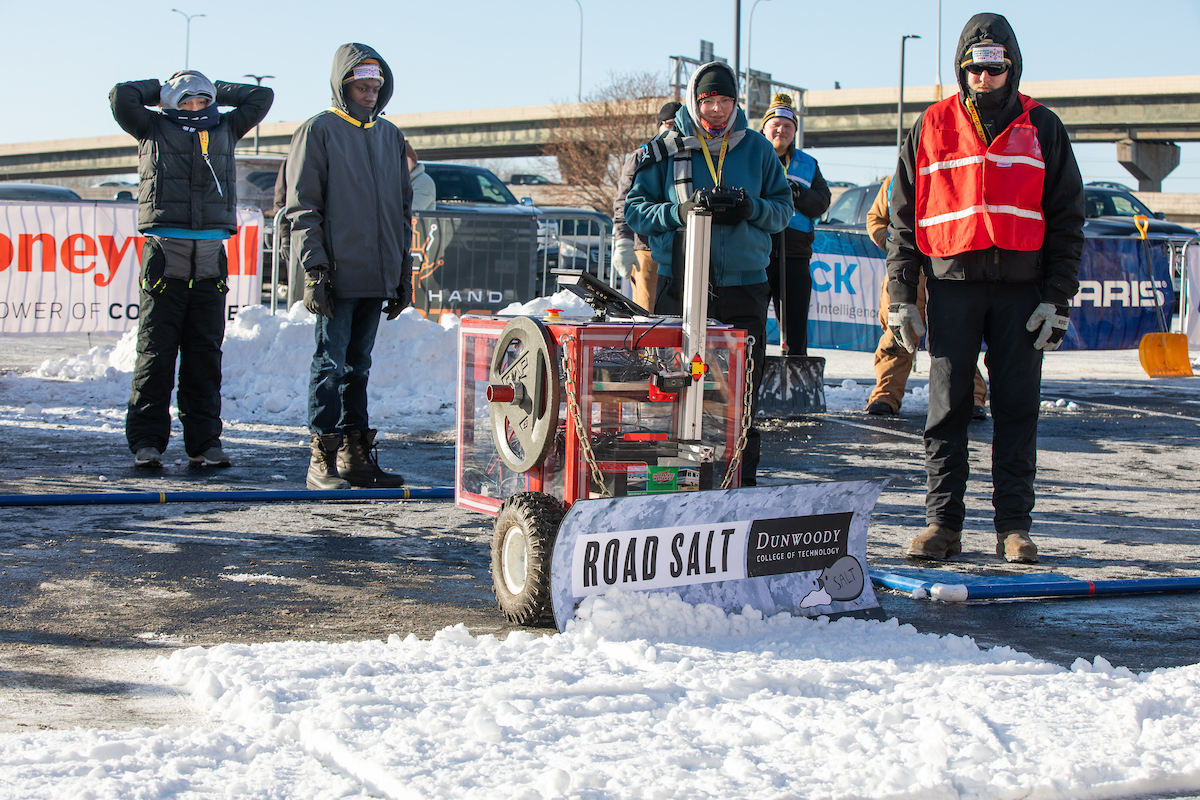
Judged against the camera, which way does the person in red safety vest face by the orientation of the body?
toward the camera

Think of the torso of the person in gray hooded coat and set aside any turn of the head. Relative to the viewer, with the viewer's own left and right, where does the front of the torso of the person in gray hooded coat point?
facing the viewer and to the right of the viewer

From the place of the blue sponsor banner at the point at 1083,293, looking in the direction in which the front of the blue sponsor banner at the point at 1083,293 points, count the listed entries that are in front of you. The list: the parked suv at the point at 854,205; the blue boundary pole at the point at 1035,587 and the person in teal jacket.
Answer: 2

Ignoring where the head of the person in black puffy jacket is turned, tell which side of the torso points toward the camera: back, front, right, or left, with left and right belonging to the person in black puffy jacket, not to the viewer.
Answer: front

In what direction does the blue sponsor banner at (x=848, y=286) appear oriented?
toward the camera

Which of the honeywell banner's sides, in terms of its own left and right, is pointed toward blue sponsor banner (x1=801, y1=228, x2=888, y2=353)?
left

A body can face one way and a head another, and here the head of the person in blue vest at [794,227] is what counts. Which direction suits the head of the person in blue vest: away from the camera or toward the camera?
toward the camera

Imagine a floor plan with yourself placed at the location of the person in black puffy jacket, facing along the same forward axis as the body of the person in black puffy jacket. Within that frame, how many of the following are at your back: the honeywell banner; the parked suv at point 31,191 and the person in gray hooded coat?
2

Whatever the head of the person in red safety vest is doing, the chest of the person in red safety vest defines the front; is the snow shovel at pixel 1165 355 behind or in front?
behind

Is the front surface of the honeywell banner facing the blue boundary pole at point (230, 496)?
yes

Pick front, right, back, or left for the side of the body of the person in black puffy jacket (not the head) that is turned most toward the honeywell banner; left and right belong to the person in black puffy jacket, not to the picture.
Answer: back

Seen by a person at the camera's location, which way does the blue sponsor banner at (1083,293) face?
facing the viewer

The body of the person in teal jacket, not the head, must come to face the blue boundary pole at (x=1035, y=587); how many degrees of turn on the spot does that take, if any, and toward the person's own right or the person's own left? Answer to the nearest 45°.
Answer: approximately 45° to the person's own left

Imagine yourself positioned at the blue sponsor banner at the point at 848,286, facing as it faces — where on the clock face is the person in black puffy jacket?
The person in black puffy jacket is roughly at 1 o'clock from the blue sponsor banner.

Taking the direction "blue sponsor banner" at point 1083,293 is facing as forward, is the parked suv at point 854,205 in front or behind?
behind

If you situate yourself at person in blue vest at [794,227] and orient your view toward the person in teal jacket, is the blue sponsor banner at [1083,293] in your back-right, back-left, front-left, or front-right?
back-left

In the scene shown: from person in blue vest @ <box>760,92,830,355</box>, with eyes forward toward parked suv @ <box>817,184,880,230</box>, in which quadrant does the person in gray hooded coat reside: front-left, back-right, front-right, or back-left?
back-left

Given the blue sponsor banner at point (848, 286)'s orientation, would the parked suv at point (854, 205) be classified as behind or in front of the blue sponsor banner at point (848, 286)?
behind
